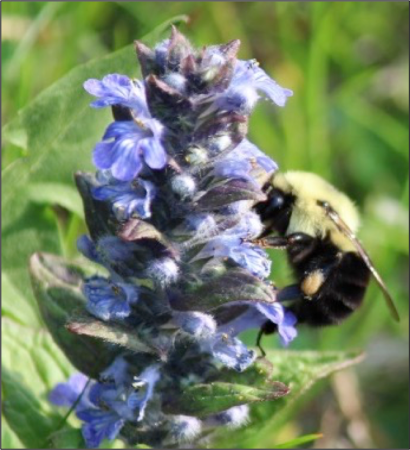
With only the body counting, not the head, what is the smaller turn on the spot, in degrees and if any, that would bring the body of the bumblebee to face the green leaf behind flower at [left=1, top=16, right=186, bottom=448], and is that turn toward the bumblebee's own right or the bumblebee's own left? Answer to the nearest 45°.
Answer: approximately 45° to the bumblebee's own right

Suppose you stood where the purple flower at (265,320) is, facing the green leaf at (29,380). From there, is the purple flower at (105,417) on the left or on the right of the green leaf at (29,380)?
left

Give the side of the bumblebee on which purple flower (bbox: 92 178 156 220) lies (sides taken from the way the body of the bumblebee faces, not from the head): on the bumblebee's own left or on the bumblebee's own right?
on the bumblebee's own left

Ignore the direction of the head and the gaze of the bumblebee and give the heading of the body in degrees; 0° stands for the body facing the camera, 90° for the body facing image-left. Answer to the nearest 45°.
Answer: approximately 90°

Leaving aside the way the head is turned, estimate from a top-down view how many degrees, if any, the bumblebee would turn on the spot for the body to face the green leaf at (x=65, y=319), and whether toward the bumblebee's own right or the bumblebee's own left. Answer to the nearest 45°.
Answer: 0° — it already faces it

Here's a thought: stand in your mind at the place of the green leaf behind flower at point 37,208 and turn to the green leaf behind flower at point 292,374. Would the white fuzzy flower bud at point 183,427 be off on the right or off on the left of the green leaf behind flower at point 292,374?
right
